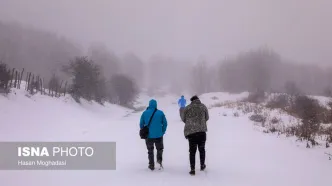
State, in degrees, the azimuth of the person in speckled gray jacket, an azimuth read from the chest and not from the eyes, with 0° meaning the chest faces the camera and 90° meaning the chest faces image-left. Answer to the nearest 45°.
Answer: approximately 180°

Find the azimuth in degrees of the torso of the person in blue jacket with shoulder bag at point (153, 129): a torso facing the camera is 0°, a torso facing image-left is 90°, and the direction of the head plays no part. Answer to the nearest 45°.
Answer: approximately 180°

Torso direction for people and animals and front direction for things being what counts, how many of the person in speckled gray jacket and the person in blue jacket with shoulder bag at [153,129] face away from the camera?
2

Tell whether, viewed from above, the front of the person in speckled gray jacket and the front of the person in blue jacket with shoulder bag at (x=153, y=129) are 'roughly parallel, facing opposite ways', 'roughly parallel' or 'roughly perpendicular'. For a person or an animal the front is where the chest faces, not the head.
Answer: roughly parallel

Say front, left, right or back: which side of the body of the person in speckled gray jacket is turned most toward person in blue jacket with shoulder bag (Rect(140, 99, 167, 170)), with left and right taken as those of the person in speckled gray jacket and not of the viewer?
left

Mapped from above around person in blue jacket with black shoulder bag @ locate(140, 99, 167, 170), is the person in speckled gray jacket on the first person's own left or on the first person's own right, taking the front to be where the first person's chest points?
on the first person's own right
